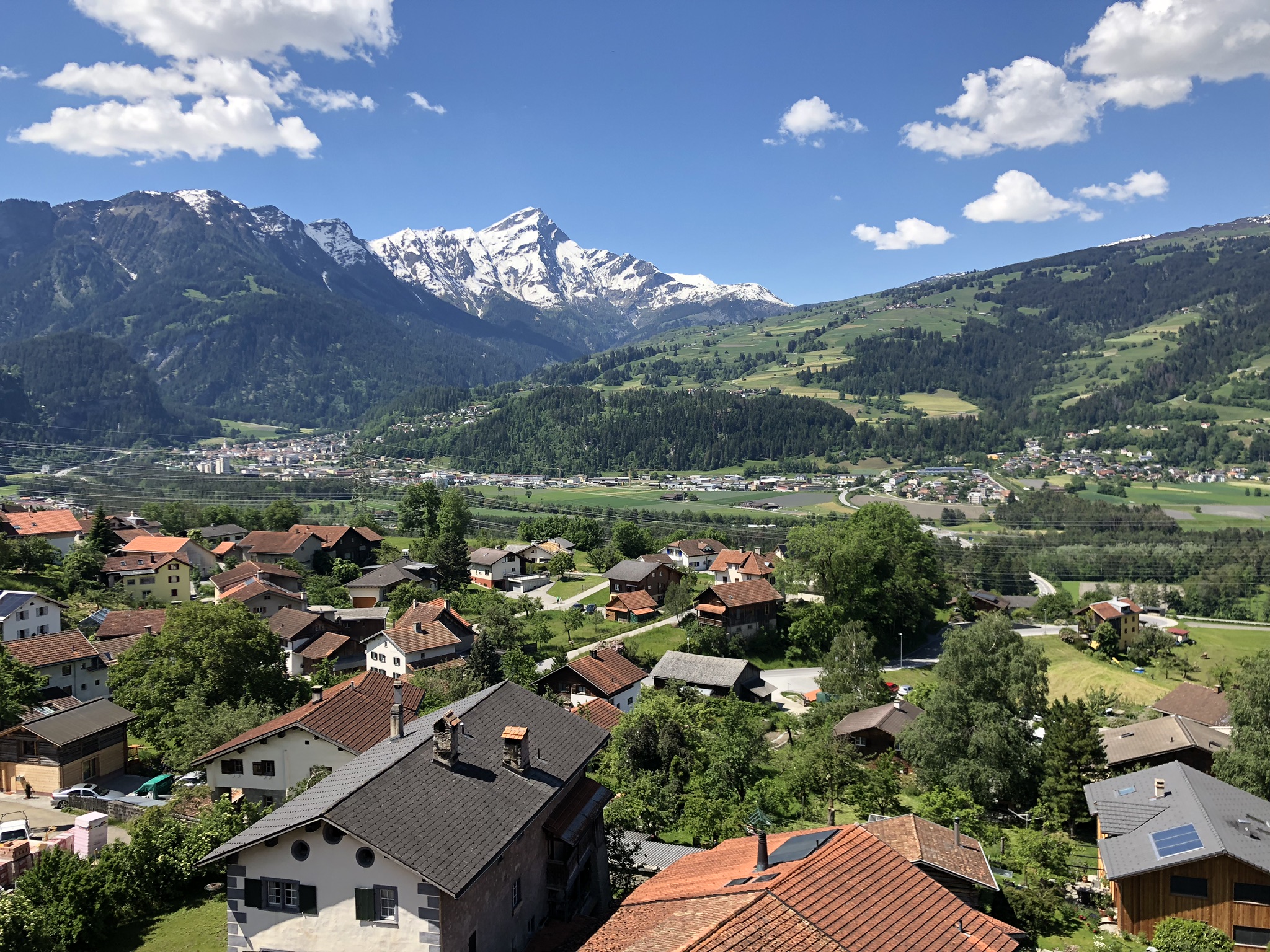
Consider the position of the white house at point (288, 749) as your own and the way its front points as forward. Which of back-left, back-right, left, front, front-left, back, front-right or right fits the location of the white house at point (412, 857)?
front-left

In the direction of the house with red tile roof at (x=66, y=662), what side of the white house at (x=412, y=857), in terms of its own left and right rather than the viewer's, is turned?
right

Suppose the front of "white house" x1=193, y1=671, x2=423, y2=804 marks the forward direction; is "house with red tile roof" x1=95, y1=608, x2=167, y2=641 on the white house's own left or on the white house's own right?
on the white house's own right

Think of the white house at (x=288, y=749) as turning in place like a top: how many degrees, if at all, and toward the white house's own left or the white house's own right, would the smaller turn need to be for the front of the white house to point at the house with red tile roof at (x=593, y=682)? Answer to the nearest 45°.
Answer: approximately 180°

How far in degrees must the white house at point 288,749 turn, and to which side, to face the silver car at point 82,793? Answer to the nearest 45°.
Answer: approximately 90° to its right

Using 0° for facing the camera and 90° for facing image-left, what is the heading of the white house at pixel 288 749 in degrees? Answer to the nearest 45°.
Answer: approximately 45°

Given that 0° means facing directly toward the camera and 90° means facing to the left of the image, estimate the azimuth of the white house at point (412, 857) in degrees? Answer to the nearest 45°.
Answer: approximately 45°

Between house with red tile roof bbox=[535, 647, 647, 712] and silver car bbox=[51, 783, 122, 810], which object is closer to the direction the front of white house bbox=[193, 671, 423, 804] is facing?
the silver car

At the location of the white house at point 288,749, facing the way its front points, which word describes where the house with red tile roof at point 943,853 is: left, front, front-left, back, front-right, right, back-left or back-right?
left

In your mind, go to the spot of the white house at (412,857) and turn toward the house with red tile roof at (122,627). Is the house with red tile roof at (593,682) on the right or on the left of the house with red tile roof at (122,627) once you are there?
right

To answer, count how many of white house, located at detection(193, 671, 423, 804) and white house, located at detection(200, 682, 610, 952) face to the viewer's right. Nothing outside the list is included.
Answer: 0

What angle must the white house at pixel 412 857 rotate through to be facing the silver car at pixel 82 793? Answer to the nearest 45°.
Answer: approximately 90° to its right

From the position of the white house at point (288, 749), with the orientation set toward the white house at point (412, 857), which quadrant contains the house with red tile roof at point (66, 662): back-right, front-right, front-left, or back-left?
back-right

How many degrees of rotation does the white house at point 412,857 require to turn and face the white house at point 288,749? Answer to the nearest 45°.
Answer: approximately 135° to its right
